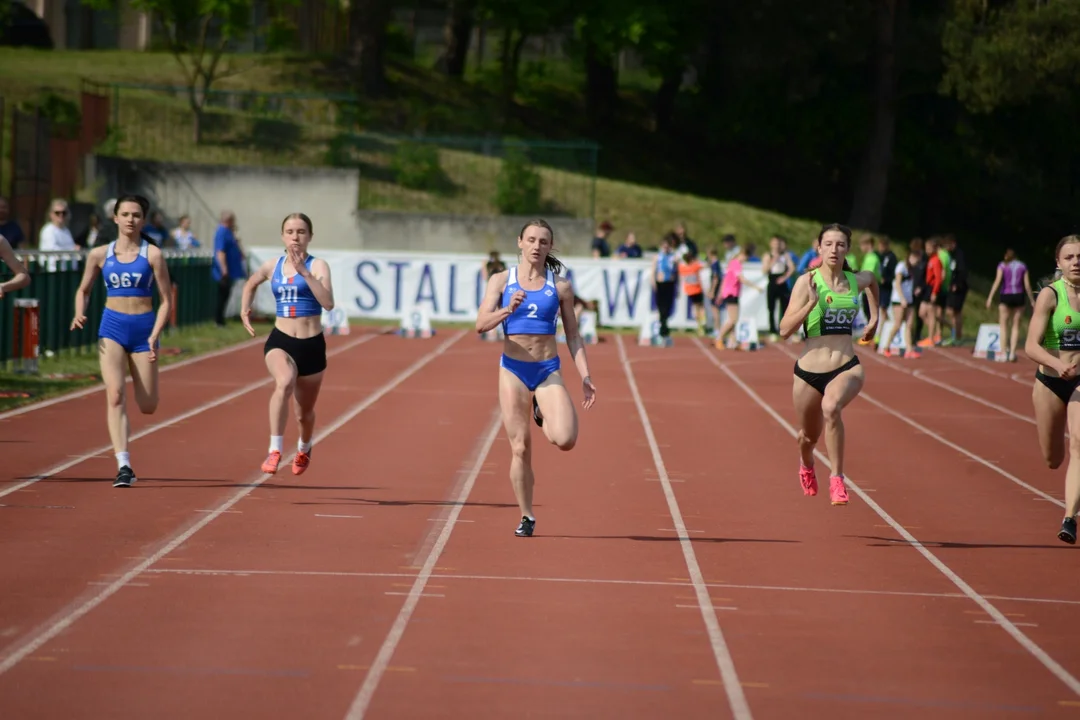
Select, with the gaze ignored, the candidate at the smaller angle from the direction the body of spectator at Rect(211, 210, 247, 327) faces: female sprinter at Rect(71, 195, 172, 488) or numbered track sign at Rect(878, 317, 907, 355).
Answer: the numbered track sign

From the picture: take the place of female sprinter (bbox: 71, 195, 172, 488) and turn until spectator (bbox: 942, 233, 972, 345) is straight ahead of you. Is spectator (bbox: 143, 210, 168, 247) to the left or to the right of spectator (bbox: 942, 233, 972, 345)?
left

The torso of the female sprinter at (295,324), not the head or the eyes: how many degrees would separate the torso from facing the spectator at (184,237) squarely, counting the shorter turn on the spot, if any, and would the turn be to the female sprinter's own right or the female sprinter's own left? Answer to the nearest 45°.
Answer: approximately 180°

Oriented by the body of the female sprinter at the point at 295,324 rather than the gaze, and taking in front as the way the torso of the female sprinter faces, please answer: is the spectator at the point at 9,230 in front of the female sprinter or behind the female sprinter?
behind

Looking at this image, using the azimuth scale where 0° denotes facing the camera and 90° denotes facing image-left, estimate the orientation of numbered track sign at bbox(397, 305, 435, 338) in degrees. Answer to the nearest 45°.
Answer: approximately 0°

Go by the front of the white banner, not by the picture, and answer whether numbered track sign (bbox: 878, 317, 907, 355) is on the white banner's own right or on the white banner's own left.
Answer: on the white banner's own left

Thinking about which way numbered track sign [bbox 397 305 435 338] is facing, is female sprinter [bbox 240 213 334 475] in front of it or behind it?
in front

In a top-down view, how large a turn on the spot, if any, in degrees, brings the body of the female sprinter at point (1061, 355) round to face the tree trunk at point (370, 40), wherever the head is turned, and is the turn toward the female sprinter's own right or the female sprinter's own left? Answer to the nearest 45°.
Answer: approximately 135° to the female sprinter's own right

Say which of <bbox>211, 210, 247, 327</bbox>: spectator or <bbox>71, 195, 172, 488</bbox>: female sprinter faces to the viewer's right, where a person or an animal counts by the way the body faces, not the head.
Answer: the spectator
